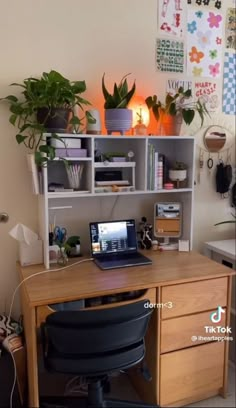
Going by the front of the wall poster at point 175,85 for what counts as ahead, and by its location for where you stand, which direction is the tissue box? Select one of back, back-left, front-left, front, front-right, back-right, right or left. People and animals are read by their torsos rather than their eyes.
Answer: front-right

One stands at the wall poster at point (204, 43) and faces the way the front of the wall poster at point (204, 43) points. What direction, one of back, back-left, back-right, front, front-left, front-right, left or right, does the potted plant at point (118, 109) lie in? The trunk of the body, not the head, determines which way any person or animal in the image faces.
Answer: front-right

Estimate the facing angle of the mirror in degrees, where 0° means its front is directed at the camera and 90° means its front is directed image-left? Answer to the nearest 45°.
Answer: approximately 0°

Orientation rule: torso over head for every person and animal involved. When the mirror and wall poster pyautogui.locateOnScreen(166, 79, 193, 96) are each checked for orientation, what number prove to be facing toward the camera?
2

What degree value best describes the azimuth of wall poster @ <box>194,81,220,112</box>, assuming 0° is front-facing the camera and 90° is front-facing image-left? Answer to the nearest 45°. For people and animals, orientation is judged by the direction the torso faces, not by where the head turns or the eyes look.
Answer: approximately 0°
